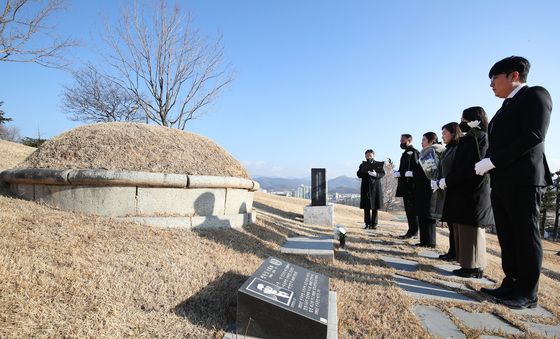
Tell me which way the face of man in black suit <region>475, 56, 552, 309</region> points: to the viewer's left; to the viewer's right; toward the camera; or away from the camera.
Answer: to the viewer's left

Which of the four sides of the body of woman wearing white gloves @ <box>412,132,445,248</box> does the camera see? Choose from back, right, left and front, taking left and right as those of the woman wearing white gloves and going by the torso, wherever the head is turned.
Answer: left

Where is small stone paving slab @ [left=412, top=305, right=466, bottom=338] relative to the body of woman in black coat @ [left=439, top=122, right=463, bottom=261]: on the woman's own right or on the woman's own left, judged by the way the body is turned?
on the woman's own left

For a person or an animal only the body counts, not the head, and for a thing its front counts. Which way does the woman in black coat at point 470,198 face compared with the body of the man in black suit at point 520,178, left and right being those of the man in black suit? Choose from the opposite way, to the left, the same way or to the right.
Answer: the same way

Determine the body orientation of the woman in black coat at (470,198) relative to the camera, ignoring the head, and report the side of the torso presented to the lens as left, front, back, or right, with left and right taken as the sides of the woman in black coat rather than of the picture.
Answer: left

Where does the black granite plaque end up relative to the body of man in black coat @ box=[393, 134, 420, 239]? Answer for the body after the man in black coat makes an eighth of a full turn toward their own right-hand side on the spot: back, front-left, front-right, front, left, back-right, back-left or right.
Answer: back-left

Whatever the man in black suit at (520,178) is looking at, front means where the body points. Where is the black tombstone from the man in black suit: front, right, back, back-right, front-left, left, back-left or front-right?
front-right

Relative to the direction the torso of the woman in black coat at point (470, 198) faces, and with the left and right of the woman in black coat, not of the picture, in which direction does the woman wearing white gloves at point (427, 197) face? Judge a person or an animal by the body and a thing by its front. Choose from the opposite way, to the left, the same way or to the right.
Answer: the same way

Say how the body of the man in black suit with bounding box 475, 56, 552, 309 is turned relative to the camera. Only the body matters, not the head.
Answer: to the viewer's left

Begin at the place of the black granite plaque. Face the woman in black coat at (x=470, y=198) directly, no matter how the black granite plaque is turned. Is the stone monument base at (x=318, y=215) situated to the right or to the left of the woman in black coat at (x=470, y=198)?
left

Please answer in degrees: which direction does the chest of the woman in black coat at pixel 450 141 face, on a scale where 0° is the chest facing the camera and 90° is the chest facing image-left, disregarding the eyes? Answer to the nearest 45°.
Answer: approximately 90°

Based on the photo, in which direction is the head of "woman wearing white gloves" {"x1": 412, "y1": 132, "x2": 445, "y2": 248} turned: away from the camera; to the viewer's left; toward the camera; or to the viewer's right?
to the viewer's left

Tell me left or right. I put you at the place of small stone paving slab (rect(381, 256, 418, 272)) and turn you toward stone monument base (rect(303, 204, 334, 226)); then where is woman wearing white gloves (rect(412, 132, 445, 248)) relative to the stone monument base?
right

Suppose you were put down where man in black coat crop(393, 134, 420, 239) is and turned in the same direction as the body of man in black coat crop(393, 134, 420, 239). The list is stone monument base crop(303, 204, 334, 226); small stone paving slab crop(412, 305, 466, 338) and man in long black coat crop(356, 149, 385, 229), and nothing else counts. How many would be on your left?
1

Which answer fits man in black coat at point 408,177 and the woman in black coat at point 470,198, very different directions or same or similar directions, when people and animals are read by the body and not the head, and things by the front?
same or similar directions
